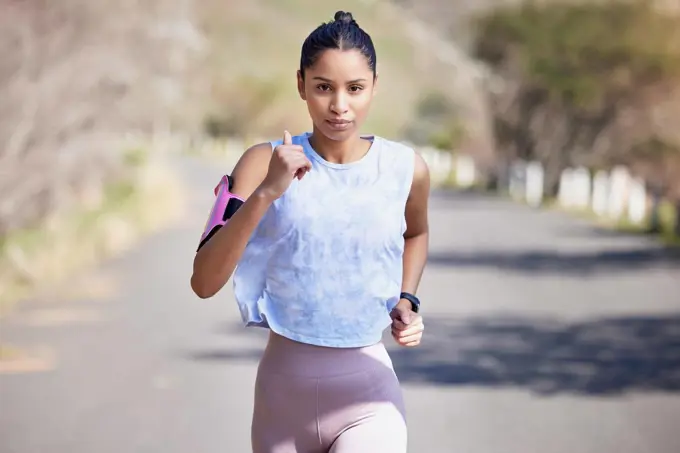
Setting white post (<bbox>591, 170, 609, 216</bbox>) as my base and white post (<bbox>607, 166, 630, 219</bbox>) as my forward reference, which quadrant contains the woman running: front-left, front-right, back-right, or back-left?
front-right

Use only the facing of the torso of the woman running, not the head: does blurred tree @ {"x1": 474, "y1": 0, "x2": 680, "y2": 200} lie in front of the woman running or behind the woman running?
behind

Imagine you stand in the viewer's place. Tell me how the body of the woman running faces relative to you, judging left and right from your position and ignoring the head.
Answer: facing the viewer

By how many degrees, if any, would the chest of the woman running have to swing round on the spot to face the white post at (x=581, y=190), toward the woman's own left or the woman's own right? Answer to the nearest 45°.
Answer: approximately 180°

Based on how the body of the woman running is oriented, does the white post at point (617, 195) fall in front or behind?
behind

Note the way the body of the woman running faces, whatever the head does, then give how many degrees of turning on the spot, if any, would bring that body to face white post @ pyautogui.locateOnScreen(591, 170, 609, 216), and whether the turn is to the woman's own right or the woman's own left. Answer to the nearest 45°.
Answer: approximately 180°

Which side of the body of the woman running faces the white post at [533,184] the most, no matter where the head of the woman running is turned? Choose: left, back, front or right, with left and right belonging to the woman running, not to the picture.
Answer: back
